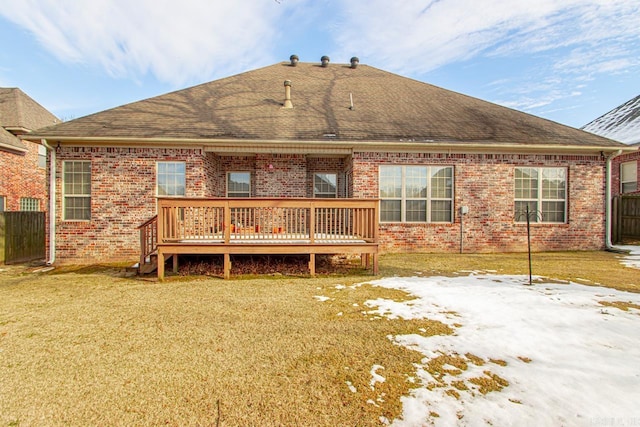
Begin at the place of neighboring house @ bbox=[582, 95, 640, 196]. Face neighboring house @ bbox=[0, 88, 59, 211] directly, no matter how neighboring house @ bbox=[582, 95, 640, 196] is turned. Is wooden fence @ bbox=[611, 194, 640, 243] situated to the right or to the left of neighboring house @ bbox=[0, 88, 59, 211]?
left

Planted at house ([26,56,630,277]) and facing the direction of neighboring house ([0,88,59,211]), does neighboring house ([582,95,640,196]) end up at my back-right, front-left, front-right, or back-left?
back-right

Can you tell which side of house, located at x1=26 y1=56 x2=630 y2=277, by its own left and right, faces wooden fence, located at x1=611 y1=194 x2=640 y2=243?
right

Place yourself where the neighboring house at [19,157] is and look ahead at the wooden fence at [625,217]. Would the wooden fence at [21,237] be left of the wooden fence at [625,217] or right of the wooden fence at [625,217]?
right

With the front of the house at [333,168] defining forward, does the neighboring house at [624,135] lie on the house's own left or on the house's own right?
on the house's own right

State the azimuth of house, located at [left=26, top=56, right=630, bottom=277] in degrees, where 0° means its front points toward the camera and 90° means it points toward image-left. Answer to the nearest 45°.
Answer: approximately 180°

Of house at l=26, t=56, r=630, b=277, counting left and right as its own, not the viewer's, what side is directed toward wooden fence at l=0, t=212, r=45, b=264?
left

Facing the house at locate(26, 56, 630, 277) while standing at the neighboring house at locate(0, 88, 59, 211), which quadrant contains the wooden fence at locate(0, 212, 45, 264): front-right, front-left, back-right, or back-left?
front-right
